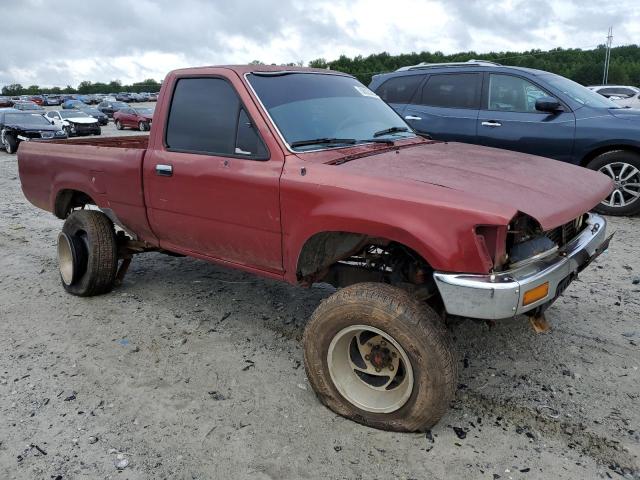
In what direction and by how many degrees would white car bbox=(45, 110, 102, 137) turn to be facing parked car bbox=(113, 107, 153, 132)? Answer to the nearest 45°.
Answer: approximately 90° to its left

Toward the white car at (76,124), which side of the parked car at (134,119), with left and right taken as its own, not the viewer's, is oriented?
right

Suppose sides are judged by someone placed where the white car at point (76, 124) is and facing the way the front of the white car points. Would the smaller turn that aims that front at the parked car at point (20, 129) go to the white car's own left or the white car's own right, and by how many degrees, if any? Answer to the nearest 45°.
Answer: approximately 45° to the white car's own right

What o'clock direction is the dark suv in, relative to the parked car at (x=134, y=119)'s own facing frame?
The dark suv is roughly at 1 o'clock from the parked car.

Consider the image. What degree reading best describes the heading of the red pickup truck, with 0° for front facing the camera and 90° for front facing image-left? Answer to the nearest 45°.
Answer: approximately 315°
